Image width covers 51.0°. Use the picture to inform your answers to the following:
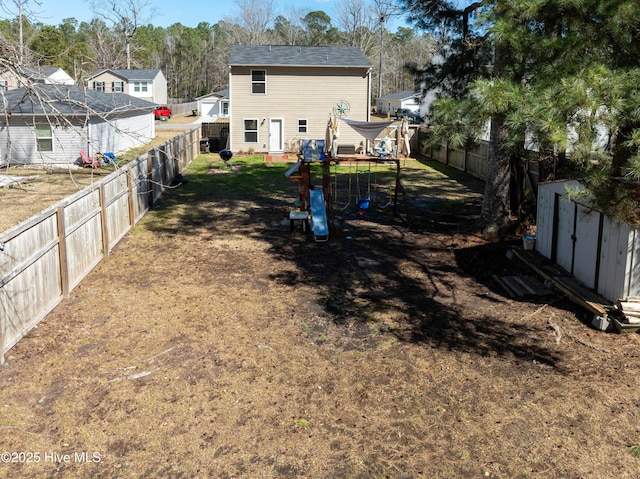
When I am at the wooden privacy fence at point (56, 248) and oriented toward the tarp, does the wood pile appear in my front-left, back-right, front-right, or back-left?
front-right

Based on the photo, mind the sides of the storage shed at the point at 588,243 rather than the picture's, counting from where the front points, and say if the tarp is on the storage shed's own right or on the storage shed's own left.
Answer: on the storage shed's own right

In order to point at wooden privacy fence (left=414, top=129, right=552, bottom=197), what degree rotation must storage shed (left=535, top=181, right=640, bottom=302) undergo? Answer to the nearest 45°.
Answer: approximately 135° to its right

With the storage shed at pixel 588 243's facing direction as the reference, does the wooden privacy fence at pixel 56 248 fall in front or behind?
in front

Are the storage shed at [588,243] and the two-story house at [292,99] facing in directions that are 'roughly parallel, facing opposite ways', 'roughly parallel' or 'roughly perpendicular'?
roughly perpendicular

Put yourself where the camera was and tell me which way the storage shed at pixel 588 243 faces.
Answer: facing the viewer and to the left of the viewer

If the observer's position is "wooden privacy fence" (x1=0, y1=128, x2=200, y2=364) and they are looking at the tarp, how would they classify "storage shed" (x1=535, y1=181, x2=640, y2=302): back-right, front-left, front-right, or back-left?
front-right
